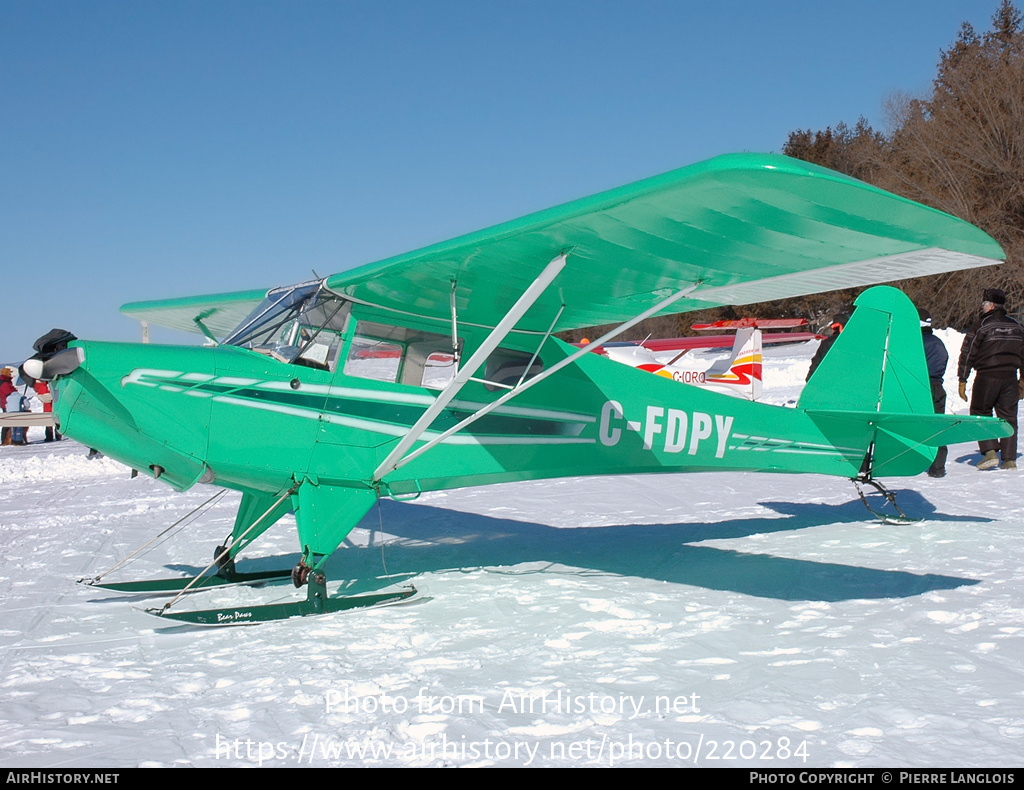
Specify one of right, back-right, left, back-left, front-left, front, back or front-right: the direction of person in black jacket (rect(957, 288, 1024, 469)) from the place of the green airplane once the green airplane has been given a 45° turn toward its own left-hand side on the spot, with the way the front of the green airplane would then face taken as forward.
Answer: back-left

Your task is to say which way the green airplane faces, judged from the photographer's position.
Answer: facing the viewer and to the left of the viewer

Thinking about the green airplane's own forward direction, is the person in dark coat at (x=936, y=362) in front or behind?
behind

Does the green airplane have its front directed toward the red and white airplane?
no
